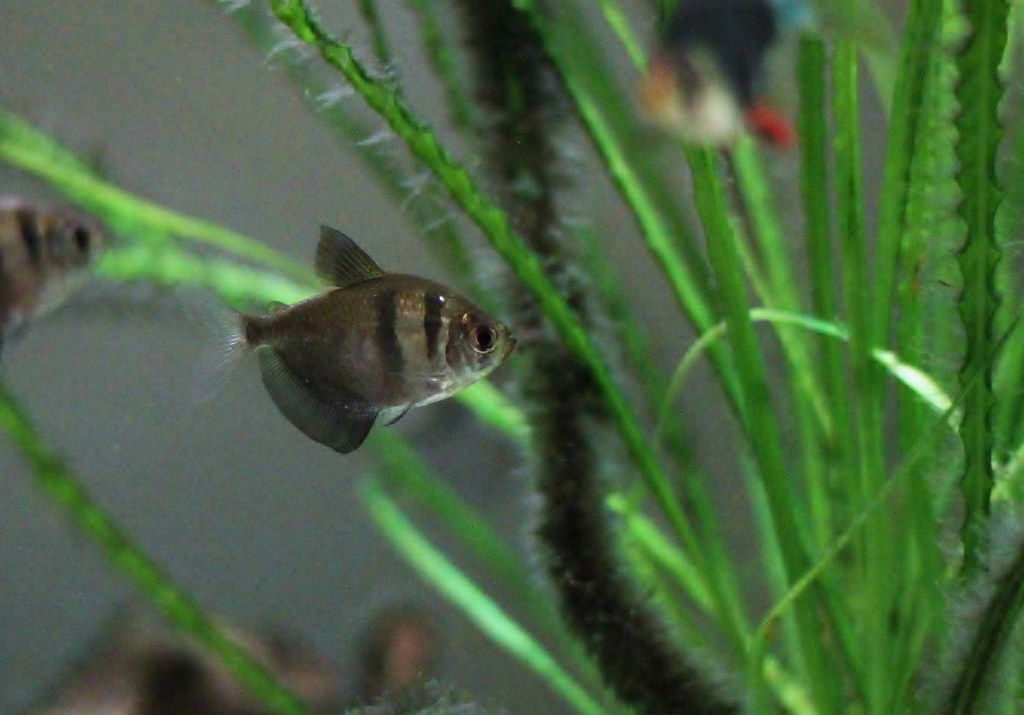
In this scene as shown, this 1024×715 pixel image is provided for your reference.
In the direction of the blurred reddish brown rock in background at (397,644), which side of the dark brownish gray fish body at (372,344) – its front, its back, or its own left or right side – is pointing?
left

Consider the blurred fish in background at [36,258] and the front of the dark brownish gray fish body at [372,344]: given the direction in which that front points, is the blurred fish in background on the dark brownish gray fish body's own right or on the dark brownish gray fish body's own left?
on the dark brownish gray fish body's own left

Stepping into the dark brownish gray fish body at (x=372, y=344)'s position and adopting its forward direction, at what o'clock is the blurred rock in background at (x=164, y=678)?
The blurred rock in background is roughly at 8 o'clock from the dark brownish gray fish body.

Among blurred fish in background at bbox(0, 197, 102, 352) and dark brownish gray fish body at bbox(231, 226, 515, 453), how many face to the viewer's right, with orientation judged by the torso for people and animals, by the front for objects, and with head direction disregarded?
2

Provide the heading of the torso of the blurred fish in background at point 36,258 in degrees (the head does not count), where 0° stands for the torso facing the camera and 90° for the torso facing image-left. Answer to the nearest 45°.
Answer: approximately 270°

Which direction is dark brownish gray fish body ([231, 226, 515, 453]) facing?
to the viewer's right
